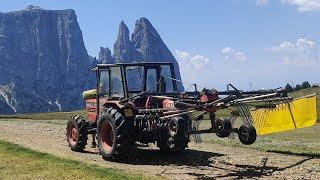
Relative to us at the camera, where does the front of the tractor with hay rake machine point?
facing away from the viewer and to the left of the viewer
